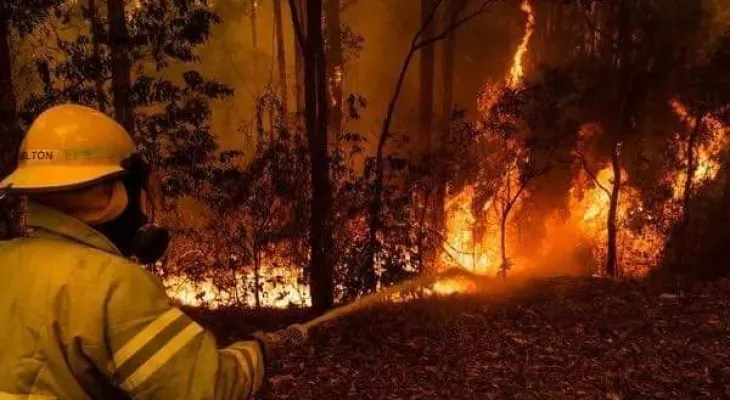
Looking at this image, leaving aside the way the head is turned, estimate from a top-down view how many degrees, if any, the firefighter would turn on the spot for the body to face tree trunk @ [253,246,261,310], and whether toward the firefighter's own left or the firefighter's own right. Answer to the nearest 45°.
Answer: approximately 45° to the firefighter's own left

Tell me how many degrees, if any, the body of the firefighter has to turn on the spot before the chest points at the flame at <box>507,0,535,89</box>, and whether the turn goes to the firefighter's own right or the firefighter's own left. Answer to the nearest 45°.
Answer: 0° — they already face it

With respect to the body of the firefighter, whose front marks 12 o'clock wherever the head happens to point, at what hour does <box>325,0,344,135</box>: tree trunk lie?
The tree trunk is roughly at 11 o'clock from the firefighter.

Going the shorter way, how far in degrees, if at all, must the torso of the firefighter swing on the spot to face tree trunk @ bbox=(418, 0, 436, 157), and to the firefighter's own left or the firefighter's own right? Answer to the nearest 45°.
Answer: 0° — they already face it

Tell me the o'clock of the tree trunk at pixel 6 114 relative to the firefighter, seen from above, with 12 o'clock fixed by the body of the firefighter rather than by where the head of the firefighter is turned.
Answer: The tree trunk is roughly at 10 o'clock from the firefighter.

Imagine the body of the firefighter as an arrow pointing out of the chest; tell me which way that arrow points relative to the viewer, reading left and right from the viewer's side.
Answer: facing away from the viewer and to the right of the viewer

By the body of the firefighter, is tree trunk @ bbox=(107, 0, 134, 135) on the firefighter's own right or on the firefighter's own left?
on the firefighter's own left

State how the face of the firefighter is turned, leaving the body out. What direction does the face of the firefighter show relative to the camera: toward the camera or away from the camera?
away from the camera
